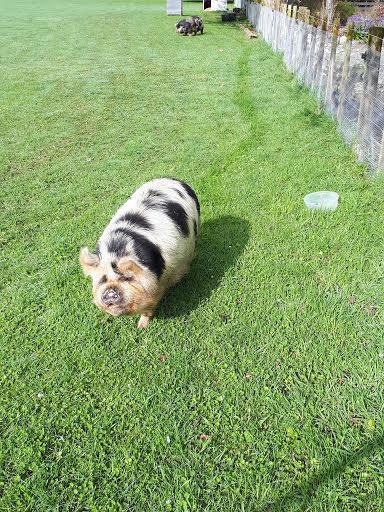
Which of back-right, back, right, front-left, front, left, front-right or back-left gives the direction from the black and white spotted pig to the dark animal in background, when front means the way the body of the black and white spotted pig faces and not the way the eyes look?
back-right

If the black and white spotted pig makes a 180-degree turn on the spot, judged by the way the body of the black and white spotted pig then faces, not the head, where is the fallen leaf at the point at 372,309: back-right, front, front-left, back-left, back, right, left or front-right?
front-right

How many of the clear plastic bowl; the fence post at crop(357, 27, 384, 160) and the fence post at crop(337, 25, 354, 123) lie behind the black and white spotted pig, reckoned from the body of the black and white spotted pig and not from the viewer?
3

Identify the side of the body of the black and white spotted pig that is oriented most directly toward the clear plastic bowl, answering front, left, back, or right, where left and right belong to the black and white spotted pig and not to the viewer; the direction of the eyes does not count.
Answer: back

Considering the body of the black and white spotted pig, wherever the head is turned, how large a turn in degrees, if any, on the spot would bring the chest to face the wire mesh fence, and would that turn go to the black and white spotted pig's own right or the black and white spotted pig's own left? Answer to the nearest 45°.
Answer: approximately 180°

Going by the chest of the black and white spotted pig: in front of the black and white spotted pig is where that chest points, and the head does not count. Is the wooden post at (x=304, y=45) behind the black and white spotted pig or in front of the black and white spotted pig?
behind

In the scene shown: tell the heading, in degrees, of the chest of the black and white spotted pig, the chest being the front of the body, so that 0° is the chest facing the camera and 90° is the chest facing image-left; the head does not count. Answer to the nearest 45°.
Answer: approximately 45°
